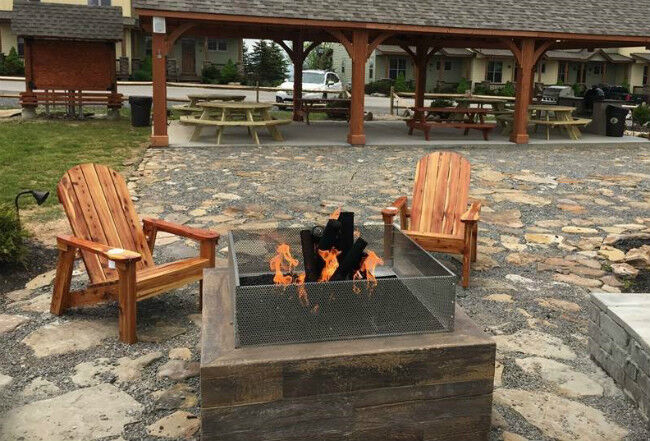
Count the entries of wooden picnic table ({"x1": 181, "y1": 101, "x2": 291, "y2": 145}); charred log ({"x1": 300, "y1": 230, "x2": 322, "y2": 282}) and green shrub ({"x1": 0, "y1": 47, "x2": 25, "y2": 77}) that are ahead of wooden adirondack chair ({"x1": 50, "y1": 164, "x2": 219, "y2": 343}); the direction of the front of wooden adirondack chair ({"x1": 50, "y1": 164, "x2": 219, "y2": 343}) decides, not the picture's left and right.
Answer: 1

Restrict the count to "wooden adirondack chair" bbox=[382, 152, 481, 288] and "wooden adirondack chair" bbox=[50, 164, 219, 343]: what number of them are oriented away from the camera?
0

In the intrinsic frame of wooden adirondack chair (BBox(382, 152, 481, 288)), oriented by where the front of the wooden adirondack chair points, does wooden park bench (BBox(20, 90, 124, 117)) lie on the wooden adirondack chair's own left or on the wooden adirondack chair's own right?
on the wooden adirondack chair's own right

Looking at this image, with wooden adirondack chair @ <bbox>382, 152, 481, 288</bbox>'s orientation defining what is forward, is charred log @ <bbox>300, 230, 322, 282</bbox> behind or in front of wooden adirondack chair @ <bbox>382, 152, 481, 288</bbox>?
in front

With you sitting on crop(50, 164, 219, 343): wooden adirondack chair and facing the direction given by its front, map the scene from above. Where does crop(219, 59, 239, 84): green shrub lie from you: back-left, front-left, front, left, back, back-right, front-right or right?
back-left

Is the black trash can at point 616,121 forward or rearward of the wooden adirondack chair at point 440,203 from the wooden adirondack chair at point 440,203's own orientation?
rearward

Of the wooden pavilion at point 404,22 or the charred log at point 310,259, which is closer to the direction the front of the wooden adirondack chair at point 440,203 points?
the charred log

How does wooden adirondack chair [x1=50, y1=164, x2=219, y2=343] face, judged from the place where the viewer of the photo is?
facing the viewer and to the right of the viewer

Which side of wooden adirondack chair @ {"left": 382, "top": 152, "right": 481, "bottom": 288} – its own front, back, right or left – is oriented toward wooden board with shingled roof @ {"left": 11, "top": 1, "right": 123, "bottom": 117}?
right

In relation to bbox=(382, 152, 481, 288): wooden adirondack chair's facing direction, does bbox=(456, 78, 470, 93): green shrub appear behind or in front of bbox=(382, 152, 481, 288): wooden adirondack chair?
behind

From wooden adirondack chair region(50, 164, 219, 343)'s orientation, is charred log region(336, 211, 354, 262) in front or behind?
in front

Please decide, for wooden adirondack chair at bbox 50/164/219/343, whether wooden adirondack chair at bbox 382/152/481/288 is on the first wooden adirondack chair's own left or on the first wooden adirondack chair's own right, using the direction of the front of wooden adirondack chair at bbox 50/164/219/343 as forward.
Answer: on the first wooden adirondack chair's own left

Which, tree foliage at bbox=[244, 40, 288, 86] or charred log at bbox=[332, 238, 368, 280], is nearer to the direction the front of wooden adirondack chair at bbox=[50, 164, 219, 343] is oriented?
the charred log

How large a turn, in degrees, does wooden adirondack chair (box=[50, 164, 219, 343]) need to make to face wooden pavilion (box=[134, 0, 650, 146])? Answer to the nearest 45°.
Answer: approximately 90° to its left
